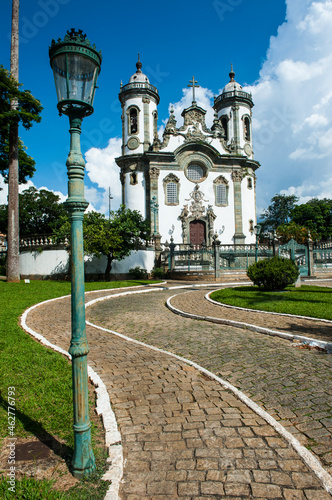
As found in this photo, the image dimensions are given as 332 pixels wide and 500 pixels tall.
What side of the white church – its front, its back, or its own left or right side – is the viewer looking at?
front

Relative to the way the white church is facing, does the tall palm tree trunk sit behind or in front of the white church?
in front

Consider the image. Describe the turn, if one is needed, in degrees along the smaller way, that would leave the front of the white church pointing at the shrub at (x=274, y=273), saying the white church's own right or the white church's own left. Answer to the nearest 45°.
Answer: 0° — it already faces it

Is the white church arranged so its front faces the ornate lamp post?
yes

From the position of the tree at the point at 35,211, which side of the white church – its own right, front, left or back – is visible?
right

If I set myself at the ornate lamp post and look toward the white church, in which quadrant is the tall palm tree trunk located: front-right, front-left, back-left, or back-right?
front-left
